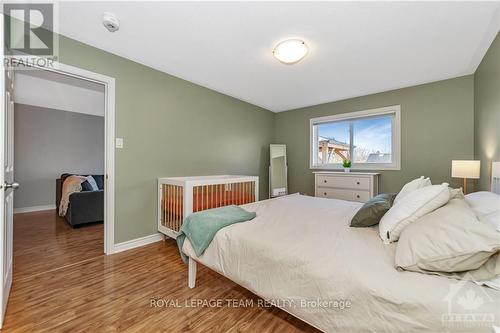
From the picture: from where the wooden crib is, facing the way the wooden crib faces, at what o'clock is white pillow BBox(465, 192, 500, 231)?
The white pillow is roughly at 12 o'clock from the wooden crib.

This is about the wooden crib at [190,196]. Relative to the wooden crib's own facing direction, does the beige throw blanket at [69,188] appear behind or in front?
behind
